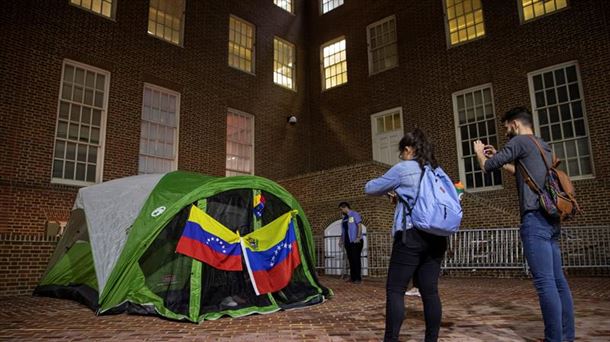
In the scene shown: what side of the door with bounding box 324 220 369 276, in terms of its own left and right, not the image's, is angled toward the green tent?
front

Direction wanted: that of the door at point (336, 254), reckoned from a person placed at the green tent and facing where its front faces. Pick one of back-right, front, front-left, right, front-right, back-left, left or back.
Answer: left

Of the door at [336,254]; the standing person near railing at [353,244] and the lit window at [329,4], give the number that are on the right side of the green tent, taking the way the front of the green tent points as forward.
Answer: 0

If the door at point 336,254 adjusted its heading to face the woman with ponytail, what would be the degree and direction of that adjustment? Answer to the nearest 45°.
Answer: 0° — it already faces them

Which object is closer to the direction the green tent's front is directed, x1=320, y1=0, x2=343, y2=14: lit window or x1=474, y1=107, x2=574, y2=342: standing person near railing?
the standing person near railing

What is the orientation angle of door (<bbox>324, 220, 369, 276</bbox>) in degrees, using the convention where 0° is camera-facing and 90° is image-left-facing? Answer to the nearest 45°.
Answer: approximately 0°

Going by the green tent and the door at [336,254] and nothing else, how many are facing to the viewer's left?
0

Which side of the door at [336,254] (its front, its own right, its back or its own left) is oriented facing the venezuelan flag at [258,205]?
front

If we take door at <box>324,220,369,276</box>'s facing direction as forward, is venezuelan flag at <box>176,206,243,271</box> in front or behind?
in front

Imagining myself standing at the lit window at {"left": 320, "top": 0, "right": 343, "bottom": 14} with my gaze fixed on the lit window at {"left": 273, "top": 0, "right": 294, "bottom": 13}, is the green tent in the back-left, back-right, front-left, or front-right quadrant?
front-left

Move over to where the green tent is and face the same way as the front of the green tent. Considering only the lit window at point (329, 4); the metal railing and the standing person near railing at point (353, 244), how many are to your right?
0

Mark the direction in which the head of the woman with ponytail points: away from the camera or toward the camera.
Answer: away from the camera

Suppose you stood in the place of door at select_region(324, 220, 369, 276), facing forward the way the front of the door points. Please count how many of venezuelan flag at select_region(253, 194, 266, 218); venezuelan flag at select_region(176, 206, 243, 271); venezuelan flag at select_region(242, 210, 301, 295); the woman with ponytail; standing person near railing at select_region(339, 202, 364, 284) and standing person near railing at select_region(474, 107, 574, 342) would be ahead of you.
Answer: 6
